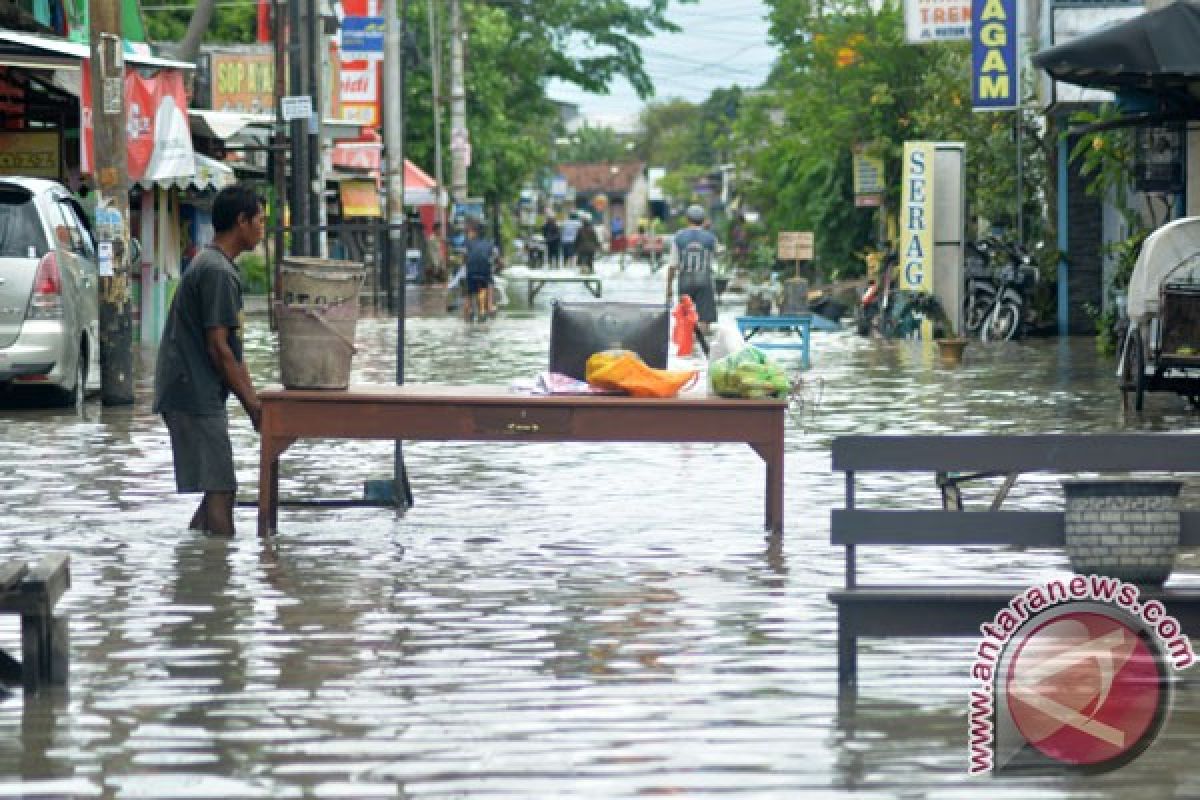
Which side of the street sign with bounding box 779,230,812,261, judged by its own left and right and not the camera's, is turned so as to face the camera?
front

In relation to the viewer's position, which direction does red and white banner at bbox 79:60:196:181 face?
facing the viewer

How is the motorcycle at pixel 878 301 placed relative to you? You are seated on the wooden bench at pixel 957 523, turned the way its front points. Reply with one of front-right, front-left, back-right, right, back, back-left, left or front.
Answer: back

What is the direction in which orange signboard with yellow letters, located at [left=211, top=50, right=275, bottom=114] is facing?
toward the camera

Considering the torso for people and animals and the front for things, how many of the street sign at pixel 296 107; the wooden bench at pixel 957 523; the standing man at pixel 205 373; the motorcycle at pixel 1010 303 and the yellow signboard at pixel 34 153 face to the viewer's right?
1

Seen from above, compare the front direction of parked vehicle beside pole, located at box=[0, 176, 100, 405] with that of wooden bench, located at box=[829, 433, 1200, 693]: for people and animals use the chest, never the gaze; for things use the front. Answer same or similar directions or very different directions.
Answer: very different directions

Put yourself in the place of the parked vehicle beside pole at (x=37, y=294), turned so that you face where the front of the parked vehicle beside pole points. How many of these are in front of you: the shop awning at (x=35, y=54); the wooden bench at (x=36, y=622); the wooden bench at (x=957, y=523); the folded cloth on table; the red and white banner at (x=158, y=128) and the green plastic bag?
2

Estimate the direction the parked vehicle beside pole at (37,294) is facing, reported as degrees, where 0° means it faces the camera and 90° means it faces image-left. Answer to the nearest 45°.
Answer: approximately 180°

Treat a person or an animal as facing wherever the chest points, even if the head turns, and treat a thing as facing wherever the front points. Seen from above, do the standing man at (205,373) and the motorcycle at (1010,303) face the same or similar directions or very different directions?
very different directions

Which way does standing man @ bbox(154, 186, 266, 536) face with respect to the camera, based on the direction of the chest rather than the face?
to the viewer's right

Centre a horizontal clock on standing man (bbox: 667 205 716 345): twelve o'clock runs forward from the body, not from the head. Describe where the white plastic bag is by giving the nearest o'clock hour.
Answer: The white plastic bag is roughly at 6 o'clock from the standing man.

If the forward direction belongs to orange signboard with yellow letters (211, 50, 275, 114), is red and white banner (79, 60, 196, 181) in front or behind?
in front

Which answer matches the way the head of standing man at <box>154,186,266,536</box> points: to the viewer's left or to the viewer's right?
to the viewer's right

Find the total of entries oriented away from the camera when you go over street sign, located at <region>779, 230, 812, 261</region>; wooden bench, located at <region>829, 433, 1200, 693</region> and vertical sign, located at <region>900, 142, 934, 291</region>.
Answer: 0

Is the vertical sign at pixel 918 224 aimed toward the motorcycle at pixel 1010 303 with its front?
no
